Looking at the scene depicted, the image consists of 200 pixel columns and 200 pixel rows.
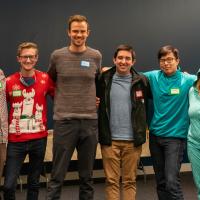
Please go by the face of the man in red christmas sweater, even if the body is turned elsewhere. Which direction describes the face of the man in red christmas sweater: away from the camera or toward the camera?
toward the camera

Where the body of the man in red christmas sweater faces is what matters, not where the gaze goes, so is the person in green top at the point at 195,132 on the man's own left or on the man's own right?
on the man's own left

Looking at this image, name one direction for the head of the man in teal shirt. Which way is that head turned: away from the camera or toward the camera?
toward the camera

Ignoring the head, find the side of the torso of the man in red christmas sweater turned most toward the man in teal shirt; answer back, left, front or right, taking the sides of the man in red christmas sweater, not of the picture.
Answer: left

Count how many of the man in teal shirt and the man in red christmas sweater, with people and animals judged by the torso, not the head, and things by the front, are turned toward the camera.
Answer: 2

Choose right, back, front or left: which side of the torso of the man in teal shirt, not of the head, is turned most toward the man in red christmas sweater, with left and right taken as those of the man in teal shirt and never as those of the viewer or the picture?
right

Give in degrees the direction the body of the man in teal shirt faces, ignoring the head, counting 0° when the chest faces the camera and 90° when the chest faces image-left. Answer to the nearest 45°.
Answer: approximately 0°

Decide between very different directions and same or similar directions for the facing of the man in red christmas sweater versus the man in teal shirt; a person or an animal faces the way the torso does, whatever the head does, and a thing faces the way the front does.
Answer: same or similar directions

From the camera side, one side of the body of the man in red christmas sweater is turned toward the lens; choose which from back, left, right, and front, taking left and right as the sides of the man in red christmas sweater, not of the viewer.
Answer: front
